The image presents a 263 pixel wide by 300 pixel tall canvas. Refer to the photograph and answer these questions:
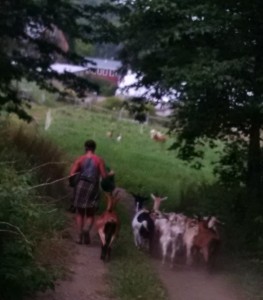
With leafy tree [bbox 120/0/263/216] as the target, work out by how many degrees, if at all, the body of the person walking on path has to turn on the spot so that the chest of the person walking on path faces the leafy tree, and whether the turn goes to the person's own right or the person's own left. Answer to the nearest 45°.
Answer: approximately 45° to the person's own right

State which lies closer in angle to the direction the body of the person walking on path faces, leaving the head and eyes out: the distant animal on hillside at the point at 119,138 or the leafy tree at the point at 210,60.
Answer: the distant animal on hillside

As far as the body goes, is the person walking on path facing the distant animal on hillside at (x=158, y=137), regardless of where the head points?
yes

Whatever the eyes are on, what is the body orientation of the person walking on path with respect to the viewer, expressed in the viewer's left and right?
facing away from the viewer

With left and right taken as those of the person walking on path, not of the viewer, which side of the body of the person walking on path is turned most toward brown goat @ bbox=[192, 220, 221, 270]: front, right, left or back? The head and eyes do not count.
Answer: right

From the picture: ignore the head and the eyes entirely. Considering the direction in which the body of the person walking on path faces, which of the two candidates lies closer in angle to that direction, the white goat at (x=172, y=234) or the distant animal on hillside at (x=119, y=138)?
the distant animal on hillside

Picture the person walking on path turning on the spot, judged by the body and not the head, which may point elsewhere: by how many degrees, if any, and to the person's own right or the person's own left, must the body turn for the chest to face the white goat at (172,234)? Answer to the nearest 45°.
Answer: approximately 90° to the person's own right

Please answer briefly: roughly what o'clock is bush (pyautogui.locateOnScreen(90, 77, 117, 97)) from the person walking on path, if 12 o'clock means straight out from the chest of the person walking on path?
The bush is roughly at 12 o'clock from the person walking on path.

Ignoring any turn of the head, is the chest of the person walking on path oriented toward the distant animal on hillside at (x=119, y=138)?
yes

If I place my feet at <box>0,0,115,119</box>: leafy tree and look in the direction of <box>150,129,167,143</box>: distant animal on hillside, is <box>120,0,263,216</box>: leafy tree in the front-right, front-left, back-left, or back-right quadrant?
front-right

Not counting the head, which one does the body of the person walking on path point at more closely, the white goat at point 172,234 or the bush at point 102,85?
the bush
